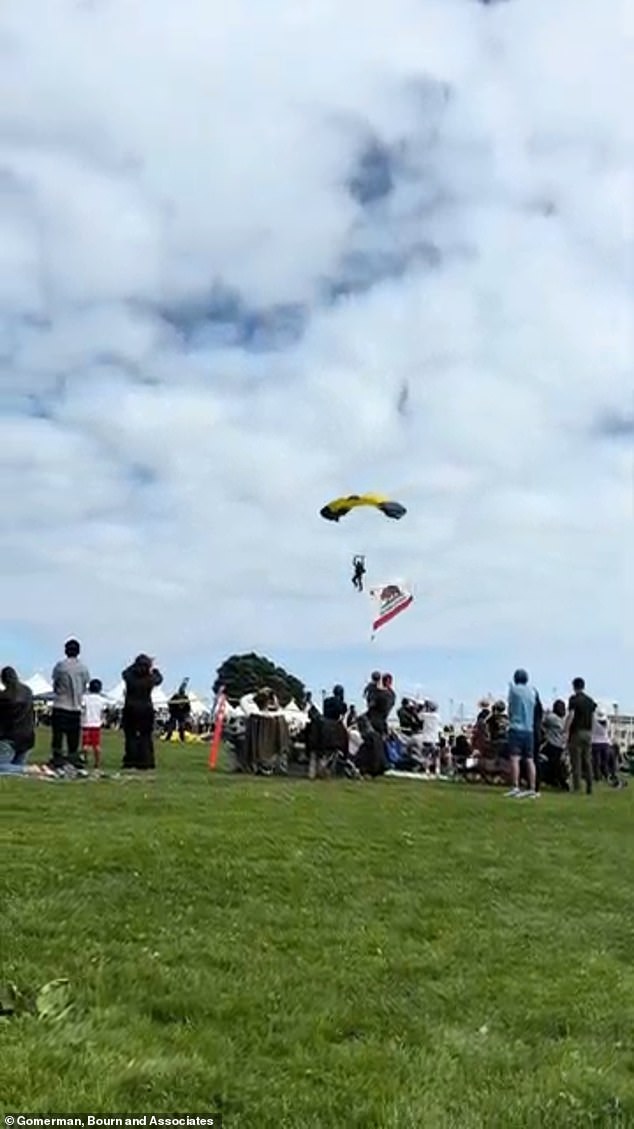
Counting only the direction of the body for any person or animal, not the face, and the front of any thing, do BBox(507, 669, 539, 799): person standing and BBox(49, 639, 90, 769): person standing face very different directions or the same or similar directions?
same or similar directions

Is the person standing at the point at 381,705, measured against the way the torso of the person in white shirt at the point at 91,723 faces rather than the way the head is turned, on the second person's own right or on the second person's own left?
on the second person's own right

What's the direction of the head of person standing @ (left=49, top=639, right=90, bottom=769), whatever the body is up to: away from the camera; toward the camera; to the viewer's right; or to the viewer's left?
away from the camera

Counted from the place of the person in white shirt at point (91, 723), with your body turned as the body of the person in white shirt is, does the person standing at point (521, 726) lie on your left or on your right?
on your right

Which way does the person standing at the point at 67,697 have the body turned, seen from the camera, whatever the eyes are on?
away from the camera

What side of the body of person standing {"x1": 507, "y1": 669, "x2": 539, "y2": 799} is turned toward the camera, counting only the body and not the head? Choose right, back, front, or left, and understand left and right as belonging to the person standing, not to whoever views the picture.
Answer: back

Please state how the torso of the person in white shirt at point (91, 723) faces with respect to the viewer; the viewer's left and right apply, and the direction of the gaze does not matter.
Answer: facing away from the viewer

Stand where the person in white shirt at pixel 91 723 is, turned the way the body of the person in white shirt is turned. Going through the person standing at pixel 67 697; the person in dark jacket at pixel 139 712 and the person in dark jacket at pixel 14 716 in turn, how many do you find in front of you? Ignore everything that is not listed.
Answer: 0

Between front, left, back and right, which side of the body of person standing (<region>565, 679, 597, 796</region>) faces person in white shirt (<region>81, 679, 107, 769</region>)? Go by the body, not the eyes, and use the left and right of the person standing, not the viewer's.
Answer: left

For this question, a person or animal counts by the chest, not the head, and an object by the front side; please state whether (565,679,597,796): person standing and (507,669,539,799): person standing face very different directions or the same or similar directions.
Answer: same or similar directions

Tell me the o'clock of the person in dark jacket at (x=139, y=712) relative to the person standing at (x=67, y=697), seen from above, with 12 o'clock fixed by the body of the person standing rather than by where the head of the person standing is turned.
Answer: The person in dark jacket is roughly at 2 o'clock from the person standing.

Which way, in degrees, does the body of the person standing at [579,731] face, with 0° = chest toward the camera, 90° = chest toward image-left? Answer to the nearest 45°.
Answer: approximately 180°

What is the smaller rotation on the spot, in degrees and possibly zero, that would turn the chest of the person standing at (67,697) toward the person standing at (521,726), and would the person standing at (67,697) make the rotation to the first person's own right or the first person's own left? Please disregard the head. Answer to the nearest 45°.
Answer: approximately 90° to the first person's own right

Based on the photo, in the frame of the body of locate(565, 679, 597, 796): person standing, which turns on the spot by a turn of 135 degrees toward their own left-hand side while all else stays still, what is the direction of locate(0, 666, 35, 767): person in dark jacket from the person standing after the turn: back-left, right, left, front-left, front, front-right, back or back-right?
front
